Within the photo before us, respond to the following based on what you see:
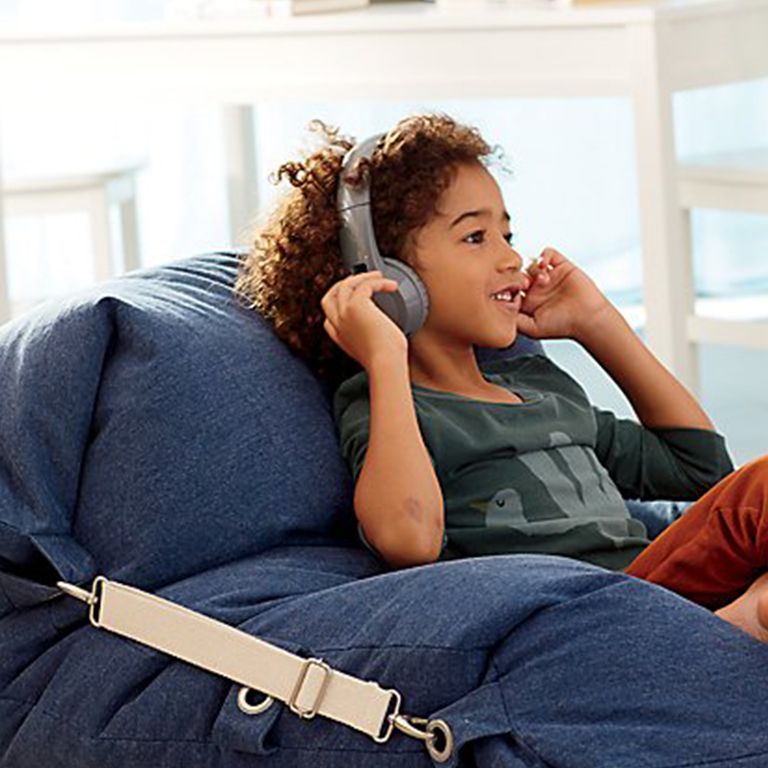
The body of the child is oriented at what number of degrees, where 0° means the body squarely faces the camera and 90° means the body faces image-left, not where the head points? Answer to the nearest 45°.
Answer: approximately 315°

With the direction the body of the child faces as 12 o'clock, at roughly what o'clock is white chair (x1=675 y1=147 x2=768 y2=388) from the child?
The white chair is roughly at 8 o'clock from the child.

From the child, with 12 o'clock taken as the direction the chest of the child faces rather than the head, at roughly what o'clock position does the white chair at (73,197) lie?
The white chair is roughly at 7 o'clock from the child.

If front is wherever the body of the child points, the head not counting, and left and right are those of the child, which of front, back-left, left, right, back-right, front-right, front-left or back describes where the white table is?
back-left
